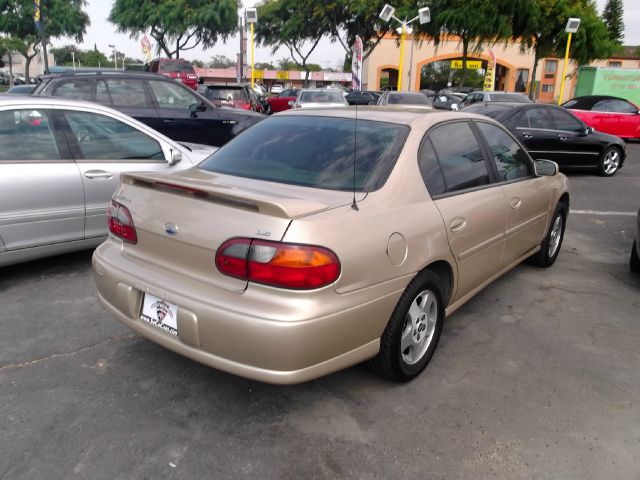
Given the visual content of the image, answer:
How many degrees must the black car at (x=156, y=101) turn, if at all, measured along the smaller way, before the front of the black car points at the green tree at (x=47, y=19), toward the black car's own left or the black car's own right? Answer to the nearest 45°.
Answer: approximately 90° to the black car's own left

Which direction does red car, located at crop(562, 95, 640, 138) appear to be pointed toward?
to the viewer's right

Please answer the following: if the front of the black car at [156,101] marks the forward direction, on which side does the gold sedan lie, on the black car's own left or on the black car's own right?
on the black car's own right

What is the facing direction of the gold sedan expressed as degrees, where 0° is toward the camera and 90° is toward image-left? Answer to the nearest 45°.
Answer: approximately 225°

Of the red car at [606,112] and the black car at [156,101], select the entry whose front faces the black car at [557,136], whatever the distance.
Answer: the black car at [156,101]

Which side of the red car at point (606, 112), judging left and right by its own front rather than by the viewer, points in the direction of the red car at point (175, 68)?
back

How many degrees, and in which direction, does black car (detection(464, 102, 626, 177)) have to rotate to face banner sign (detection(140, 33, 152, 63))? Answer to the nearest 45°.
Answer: approximately 135° to its left

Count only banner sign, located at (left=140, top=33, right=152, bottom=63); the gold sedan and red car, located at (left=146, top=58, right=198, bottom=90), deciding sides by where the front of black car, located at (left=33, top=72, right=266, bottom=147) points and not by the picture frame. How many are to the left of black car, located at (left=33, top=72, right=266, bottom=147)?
2

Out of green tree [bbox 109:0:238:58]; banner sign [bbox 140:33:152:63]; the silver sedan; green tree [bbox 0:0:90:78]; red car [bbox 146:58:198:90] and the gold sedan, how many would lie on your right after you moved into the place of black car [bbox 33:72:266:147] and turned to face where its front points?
2

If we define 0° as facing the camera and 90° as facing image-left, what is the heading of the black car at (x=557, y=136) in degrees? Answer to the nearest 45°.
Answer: approximately 270°

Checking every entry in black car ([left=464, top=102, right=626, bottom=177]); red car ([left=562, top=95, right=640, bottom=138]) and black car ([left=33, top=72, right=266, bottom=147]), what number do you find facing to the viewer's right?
3

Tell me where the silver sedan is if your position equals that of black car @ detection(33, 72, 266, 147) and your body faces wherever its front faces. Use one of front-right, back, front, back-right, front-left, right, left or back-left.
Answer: right

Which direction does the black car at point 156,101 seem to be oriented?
to the viewer's right

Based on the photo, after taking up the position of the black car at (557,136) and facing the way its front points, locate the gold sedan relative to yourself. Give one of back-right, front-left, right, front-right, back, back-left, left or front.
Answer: right
